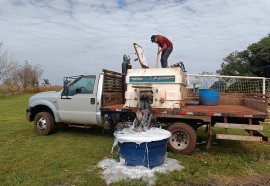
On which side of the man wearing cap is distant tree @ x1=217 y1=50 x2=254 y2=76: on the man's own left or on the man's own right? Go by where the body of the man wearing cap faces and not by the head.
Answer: on the man's own right

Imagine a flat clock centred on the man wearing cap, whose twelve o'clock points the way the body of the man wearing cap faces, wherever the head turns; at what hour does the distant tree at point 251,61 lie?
The distant tree is roughly at 4 o'clock from the man wearing cap.

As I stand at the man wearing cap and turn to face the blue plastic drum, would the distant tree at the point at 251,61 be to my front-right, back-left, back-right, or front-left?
back-left

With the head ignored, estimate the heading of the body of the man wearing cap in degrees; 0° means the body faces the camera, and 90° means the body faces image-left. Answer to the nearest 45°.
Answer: approximately 90°
